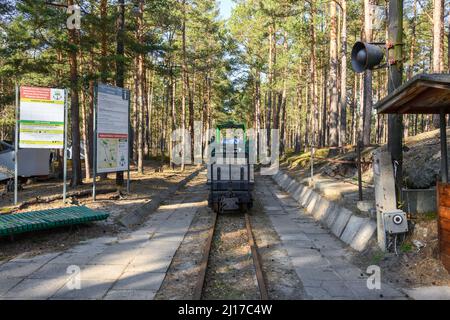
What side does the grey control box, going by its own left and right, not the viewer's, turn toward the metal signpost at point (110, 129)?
right

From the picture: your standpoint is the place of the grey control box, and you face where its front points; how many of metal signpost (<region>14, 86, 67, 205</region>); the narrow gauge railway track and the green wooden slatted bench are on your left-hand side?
0

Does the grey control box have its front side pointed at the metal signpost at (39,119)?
no

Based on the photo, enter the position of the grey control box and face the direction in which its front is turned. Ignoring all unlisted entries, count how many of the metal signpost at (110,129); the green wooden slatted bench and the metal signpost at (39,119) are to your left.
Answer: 0

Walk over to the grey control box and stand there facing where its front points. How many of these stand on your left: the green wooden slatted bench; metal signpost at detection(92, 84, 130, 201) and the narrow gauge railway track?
0

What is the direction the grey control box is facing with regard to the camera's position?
facing the viewer

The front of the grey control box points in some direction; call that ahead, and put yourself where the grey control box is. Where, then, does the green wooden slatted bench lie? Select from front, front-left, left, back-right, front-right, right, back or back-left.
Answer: right

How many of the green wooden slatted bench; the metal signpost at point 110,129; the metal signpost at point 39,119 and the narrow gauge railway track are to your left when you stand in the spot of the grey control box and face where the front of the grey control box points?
0
